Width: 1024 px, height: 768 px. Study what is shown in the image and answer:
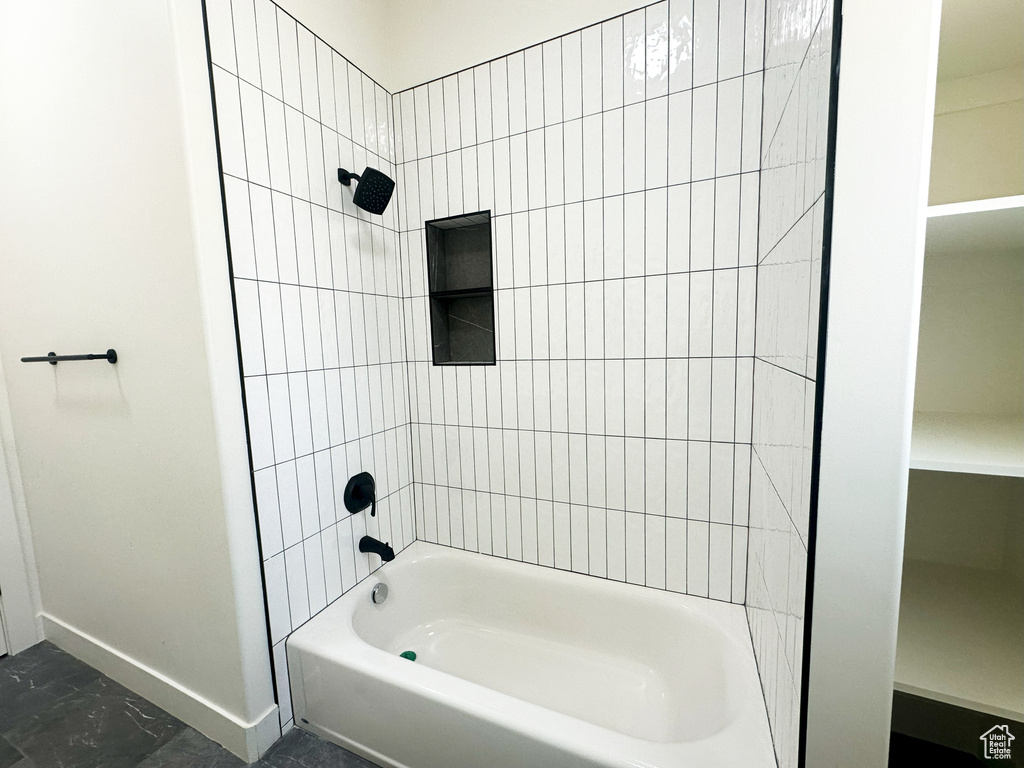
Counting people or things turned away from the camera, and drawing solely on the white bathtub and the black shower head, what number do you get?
0

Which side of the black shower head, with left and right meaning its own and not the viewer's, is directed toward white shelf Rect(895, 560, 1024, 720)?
front

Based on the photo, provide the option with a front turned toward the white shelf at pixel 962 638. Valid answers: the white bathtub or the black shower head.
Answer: the black shower head

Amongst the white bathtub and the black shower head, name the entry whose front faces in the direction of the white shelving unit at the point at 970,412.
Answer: the black shower head

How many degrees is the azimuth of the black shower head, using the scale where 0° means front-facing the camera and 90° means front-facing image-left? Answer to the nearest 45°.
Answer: approximately 315°

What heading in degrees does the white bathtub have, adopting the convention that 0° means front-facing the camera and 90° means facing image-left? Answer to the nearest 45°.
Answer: approximately 45°

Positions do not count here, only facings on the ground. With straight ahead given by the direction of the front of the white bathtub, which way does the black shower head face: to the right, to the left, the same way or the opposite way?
to the left

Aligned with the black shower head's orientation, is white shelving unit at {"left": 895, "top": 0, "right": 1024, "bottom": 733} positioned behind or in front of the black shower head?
in front

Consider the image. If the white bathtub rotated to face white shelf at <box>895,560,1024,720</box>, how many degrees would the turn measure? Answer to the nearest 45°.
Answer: approximately 90° to its left
